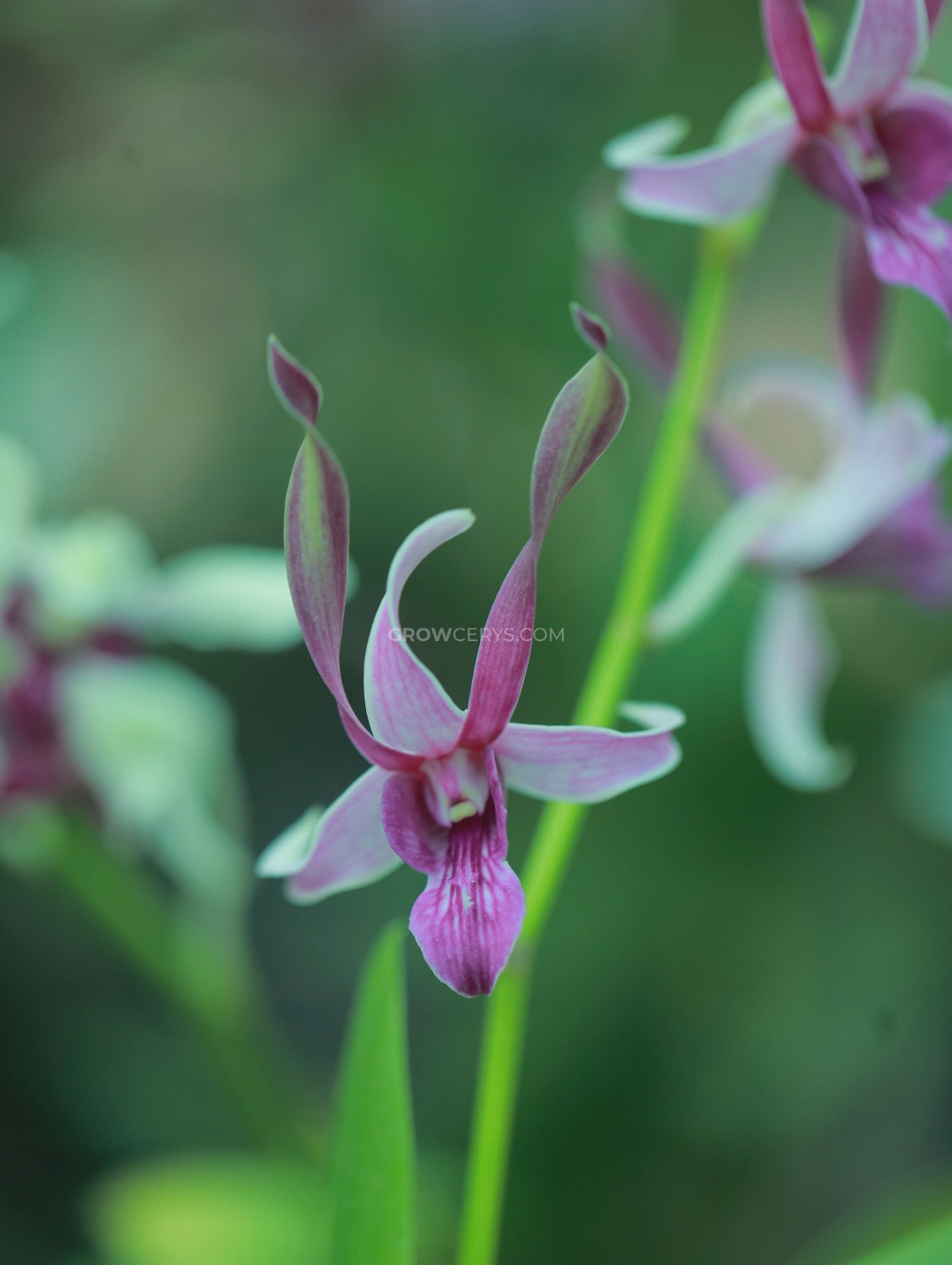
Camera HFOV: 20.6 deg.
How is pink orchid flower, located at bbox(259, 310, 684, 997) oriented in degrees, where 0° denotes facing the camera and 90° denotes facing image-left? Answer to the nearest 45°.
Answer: approximately 0°
